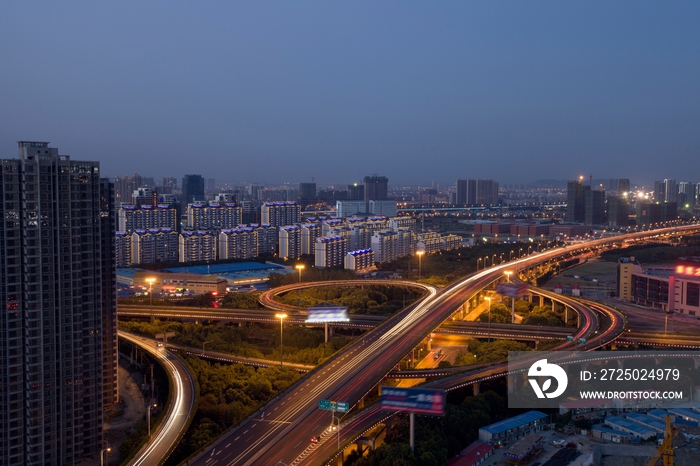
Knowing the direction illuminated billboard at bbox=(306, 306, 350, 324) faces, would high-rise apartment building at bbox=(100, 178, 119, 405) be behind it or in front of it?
in front

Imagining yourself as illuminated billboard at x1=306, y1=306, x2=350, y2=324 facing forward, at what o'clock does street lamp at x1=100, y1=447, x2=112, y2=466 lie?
The street lamp is roughly at 1 o'clock from the illuminated billboard.

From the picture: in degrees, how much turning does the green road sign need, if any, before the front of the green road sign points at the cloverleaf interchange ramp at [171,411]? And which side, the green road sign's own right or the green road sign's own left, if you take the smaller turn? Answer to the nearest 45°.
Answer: approximately 90° to the green road sign's own right

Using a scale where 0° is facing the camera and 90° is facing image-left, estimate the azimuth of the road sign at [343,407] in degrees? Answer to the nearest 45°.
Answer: approximately 0°

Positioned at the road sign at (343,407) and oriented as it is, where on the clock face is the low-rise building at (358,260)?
The low-rise building is roughly at 6 o'clock from the road sign.

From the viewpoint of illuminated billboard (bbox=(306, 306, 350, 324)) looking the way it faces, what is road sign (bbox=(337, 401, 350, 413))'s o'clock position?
The road sign is roughly at 12 o'clock from the illuminated billboard.

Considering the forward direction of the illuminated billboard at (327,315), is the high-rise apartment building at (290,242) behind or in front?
behind

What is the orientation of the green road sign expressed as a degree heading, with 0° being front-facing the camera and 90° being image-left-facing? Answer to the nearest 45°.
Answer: approximately 0°

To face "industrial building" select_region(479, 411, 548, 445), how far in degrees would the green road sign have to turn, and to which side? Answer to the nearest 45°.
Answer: approximately 90° to its left

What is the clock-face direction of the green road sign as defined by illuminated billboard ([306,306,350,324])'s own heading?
The green road sign is roughly at 12 o'clock from the illuminated billboard.
